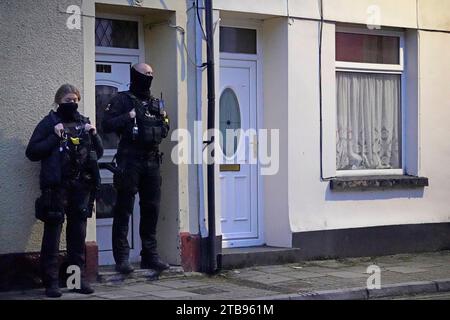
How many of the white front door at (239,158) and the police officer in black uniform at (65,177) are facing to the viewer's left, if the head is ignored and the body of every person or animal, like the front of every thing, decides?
0

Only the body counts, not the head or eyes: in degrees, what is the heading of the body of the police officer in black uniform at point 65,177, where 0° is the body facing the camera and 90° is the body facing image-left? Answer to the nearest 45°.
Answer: approximately 315°

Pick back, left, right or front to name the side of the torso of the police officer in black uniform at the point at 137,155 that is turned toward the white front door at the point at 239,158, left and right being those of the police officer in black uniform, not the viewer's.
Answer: left

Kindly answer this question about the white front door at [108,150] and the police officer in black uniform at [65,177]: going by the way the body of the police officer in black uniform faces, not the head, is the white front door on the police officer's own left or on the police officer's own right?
on the police officer's own left

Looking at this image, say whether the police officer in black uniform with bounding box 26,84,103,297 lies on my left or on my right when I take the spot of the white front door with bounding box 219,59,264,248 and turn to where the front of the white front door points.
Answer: on my right

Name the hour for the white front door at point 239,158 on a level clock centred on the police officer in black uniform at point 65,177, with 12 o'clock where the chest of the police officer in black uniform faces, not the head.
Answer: The white front door is roughly at 9 o'clock from the police officer in black uniform.

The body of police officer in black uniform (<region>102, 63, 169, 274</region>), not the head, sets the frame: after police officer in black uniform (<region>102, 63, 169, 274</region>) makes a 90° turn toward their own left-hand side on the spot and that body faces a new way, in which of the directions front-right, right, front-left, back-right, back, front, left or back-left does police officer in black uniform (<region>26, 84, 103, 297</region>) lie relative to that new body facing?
back

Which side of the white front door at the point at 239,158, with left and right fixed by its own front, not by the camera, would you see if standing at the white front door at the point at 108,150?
right

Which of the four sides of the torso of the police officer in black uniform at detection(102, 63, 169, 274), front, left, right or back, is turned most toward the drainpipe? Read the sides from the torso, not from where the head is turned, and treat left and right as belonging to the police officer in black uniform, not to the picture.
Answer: left
